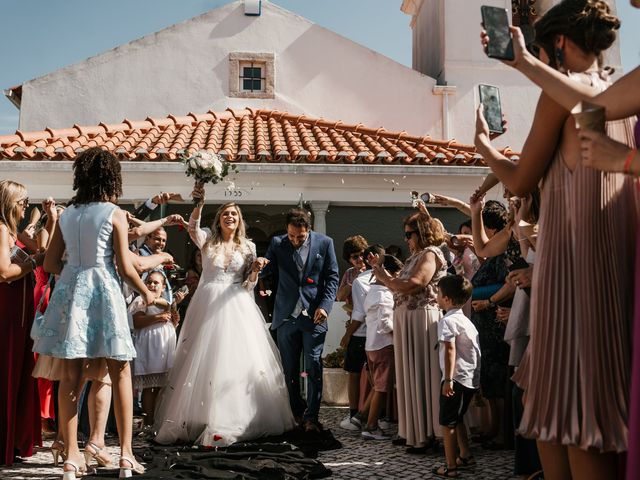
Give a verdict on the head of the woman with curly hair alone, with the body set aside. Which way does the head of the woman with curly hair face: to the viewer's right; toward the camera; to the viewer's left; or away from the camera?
away from the camera

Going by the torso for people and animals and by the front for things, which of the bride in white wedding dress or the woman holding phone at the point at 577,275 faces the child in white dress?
the woman holding phone

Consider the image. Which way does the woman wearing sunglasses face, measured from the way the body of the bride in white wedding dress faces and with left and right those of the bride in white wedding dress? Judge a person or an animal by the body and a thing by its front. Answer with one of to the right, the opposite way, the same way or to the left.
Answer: to the right

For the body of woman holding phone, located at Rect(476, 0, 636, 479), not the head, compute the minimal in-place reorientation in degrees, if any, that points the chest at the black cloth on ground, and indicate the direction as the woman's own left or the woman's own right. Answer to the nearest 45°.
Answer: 0° — they already face it

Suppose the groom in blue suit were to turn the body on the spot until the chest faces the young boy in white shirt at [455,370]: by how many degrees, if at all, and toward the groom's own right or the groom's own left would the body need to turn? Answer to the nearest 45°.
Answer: approximately 45° to the groom's own left

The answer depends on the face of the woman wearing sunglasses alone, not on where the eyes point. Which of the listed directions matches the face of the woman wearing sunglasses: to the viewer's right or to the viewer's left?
to the viewer's left

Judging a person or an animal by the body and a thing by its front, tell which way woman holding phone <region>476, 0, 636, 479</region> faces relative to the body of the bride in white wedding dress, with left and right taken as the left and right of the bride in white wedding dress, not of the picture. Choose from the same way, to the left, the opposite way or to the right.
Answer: the opposite way

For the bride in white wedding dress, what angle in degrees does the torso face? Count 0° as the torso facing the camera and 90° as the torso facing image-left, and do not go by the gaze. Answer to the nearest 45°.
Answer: approximately 0°

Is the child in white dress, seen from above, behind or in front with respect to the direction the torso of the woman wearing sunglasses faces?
in front

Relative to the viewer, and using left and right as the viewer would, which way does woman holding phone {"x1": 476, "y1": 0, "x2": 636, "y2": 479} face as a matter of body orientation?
facing away from the viewer and to the left of the viewer
